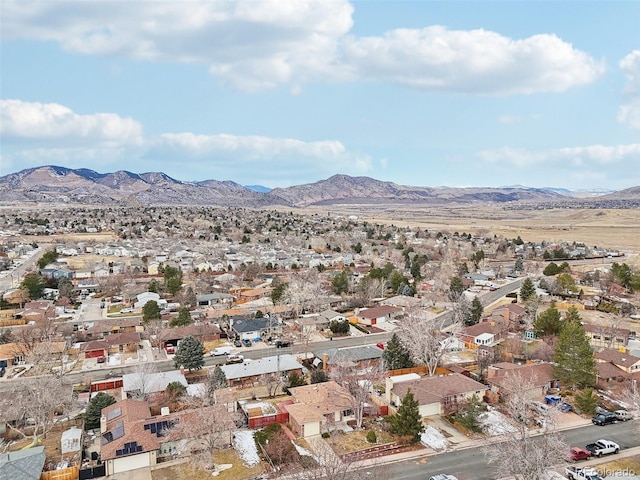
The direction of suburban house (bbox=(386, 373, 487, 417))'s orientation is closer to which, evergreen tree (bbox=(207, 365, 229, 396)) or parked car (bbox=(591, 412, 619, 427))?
the parked car

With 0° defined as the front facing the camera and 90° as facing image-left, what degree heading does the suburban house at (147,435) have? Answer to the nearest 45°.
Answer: approximately 0°

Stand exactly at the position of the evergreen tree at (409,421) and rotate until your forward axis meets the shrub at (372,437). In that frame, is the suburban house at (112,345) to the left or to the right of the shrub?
right

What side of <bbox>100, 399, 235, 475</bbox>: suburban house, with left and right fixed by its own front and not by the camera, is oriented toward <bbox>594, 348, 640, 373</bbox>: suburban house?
left

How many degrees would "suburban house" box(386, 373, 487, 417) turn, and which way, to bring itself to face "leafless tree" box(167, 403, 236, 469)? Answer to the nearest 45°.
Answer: approximately 90° to its right

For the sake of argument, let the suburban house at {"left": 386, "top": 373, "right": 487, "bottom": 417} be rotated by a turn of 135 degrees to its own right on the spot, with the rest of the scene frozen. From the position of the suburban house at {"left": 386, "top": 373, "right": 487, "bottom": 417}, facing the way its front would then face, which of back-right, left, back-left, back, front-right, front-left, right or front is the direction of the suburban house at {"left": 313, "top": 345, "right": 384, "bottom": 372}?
front-right

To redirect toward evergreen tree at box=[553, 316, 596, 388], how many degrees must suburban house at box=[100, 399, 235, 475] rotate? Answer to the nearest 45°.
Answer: approximately 90° to its left

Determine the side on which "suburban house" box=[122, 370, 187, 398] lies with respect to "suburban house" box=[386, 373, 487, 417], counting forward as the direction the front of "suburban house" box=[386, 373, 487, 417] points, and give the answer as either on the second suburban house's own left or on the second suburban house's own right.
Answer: on the second suburban house's own right
